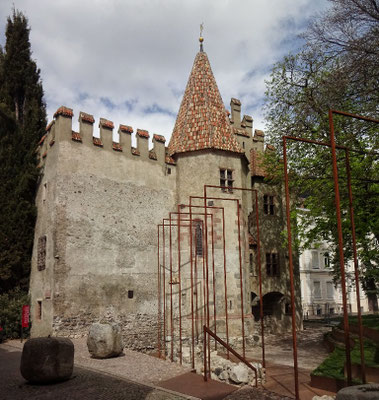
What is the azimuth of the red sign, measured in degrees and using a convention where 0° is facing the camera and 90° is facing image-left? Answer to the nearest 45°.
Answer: approximately 0°

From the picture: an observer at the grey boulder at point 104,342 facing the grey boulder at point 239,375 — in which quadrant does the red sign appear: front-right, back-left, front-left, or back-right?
back-left

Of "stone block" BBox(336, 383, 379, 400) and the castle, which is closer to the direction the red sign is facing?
the stone block

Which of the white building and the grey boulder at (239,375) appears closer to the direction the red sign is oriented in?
the grey boulder

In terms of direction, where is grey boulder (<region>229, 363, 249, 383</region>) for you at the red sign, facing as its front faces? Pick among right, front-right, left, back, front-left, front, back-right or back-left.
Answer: front-left

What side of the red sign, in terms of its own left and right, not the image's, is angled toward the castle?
left

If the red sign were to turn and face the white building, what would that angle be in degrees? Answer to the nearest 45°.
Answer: approximately 135° to its left

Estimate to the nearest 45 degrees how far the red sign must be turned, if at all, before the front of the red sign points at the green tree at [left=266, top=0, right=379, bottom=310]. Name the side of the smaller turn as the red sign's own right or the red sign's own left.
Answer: approximately 45° to the red sign's own left

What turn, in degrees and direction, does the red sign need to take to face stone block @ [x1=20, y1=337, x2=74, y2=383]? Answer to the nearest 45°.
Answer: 0° — it already faces it

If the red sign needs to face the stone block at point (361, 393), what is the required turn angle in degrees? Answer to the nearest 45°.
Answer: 0° — it already faces it
